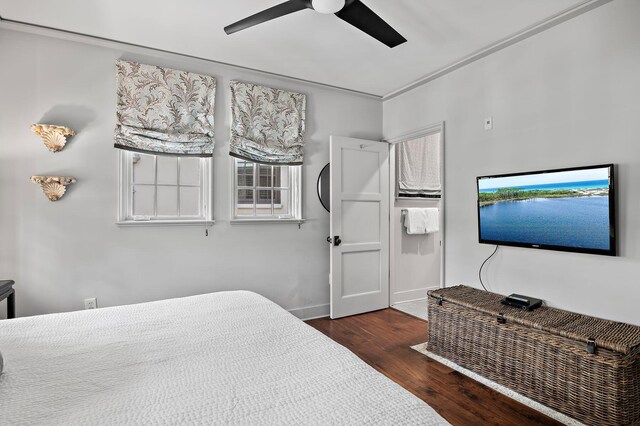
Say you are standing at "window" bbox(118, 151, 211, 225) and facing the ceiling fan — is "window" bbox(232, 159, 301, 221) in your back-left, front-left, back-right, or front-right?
front-left

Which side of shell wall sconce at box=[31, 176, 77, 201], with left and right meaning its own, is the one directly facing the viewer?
front

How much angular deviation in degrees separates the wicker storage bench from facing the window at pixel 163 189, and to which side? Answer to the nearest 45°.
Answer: approximately 45° to its right

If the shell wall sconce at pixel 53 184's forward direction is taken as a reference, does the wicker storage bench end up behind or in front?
in front

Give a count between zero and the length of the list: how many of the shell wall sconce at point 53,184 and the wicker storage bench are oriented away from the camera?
0

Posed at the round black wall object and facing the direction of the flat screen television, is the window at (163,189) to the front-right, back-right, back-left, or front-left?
back-right

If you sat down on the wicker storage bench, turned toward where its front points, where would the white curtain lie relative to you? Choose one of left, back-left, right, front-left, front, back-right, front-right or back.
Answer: right

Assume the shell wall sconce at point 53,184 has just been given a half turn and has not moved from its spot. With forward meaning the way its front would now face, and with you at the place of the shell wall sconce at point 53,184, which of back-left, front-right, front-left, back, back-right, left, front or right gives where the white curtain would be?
right

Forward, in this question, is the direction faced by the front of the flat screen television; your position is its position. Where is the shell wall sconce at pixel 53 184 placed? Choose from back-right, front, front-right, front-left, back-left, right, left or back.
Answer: front

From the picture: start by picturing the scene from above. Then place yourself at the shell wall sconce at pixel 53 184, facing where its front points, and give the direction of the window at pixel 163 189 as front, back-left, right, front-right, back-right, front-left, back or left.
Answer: left

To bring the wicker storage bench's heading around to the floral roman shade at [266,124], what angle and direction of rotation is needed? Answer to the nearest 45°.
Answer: approximately 45° to its right

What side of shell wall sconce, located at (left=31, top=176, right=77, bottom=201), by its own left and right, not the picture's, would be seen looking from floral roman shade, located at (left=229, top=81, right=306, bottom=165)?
left

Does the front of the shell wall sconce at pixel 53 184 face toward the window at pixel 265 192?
no

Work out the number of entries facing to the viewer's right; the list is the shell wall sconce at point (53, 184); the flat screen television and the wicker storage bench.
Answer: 0

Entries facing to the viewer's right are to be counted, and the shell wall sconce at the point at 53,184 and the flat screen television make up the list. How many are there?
0

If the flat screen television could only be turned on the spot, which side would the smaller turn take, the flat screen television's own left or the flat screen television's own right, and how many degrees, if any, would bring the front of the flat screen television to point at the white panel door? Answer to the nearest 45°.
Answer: approximately 45° to the flat screen television's own right

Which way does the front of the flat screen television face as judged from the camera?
facing the viewer and to the left of the viewer

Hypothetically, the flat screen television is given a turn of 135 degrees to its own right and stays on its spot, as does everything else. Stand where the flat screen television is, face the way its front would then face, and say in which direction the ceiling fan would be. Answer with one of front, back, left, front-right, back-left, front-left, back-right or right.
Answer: back-left

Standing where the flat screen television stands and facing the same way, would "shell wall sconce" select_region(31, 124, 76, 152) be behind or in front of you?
in front
